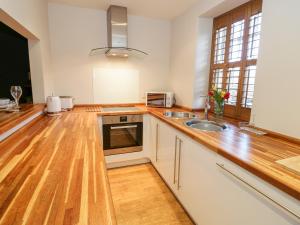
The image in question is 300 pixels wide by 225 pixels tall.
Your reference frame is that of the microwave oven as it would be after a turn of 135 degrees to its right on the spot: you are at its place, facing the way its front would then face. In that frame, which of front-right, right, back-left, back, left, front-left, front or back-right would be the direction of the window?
back

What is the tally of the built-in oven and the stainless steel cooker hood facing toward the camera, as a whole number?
2

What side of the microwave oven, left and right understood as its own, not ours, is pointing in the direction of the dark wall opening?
right

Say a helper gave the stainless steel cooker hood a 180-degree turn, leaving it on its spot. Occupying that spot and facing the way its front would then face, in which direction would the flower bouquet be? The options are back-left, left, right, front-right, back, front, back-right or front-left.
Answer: back-right

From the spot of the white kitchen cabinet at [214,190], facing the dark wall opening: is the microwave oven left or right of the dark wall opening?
right

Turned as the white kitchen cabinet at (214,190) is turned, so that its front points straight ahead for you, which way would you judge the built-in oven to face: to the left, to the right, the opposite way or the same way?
to the left

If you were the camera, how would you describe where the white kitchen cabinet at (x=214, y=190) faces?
facing the viewer and to the left of the viewer

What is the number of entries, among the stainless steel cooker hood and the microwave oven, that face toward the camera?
2

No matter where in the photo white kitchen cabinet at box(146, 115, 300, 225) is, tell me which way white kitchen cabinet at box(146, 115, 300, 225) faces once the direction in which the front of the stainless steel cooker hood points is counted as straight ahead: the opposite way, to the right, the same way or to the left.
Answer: to the right

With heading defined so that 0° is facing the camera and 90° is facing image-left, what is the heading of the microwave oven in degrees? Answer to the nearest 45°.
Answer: approximately 0°

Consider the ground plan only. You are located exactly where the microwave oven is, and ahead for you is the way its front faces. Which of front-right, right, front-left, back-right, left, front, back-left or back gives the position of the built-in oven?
front-right

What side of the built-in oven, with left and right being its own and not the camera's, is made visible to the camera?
front

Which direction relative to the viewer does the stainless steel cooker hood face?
toward the camera
